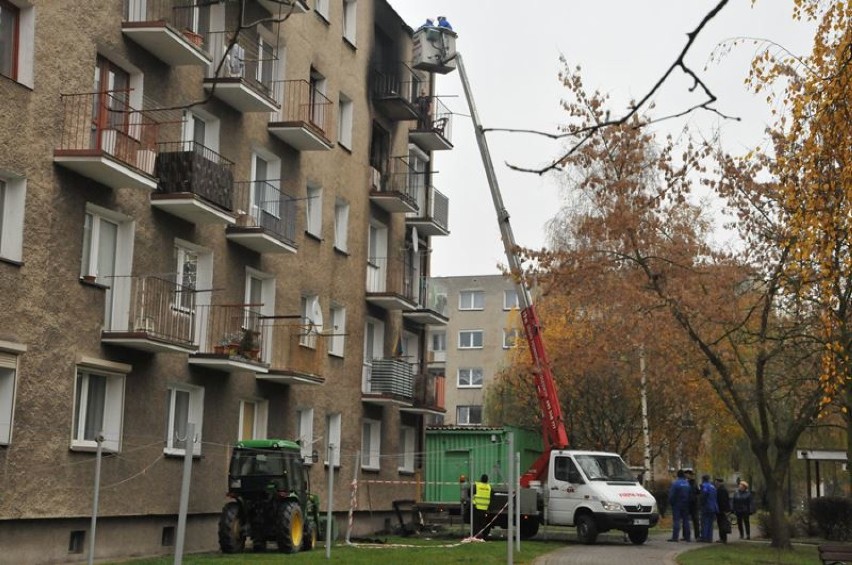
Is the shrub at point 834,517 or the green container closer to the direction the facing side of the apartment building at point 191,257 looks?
the shrub

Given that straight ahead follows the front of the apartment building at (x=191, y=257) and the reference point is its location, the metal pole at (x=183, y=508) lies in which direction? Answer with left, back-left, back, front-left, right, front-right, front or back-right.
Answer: front-right

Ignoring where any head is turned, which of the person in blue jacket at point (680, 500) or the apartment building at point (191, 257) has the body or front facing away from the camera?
the person in blue jacket

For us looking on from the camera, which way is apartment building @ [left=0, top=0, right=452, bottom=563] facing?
facing the viewer and to the right of the viewer

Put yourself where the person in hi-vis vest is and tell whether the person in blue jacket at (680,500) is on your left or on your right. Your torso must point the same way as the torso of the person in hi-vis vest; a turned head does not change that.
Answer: on your right

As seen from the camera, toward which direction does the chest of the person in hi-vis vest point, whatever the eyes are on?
away from the camera

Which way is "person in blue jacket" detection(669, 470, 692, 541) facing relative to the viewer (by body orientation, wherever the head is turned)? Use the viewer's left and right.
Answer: facing away from the viewer
